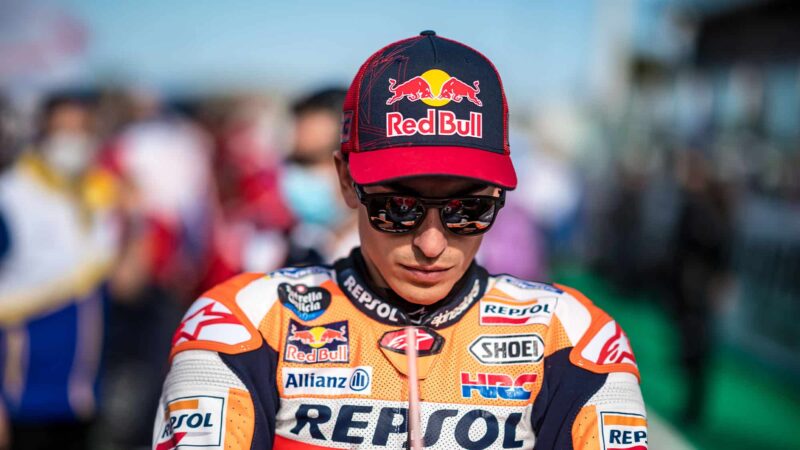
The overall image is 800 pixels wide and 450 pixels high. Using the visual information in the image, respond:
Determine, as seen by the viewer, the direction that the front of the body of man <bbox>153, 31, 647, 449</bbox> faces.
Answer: toward the camera

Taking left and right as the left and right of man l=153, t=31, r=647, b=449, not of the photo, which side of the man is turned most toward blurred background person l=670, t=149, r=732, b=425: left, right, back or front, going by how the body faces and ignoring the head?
back

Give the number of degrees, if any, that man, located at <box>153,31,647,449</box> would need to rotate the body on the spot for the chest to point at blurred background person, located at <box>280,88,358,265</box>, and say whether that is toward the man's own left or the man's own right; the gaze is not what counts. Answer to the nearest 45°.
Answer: approximately 180°

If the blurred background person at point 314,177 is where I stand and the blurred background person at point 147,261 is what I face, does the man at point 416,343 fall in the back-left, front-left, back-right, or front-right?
back-left

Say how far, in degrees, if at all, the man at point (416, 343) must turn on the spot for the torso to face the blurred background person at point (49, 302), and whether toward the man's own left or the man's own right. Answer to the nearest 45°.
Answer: approximately 135° to the man's own right

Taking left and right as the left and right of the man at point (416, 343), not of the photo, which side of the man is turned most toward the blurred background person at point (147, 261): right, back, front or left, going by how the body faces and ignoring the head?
back
